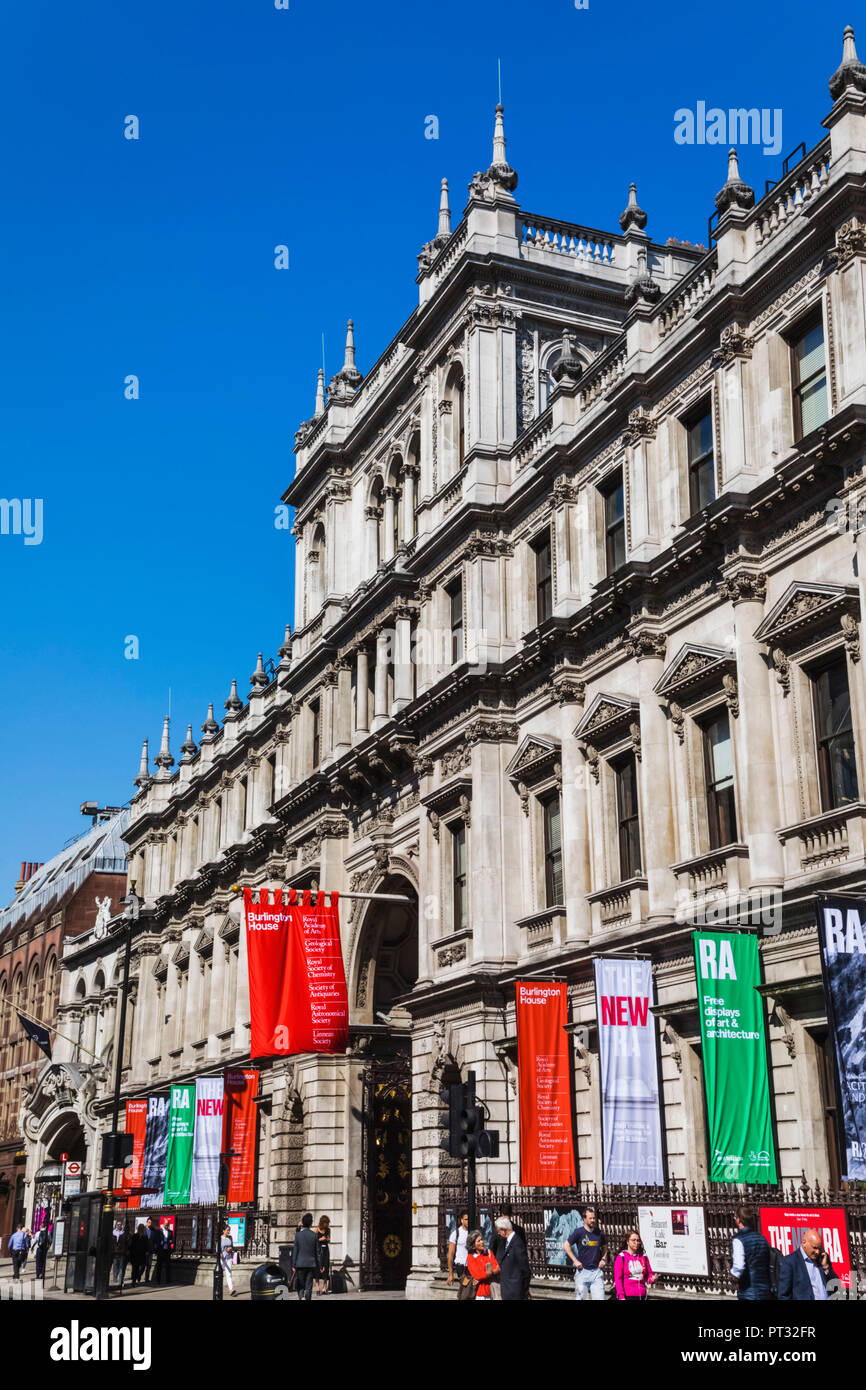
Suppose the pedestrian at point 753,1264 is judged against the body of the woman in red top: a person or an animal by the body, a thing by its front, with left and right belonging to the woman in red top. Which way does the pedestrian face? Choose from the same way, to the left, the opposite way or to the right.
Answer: the opposite way

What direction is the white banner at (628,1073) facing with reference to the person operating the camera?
facing the viewer

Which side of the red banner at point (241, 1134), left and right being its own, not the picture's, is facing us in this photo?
front

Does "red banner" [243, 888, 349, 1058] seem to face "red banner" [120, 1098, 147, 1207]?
no

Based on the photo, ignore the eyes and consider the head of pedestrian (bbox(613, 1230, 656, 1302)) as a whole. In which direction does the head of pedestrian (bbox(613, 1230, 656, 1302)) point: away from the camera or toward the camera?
toward the camera

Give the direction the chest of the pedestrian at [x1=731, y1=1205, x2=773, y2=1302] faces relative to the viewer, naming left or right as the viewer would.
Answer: facing away from the viewer and to the left of the viewer

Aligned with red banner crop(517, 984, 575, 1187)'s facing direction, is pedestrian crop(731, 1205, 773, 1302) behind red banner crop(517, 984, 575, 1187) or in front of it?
in front

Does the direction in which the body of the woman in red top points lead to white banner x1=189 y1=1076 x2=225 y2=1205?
no

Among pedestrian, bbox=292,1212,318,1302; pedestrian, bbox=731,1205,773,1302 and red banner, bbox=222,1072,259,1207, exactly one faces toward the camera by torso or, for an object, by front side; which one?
the red banner

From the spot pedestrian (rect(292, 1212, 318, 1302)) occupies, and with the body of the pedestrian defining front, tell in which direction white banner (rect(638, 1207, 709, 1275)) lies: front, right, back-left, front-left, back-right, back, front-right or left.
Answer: back-right

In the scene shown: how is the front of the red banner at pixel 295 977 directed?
toward the camera

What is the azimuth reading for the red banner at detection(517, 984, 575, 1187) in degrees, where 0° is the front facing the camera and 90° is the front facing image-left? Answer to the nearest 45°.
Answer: approximately 0°

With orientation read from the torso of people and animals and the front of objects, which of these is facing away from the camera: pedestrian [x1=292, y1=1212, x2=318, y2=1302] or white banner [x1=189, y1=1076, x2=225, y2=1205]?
the pedestrian

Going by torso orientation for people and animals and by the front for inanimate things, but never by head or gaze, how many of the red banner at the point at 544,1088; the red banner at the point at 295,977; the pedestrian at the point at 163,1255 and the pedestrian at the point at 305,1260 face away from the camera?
1

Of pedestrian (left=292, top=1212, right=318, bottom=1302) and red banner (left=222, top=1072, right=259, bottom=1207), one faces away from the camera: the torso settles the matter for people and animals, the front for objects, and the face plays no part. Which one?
the pedestrian

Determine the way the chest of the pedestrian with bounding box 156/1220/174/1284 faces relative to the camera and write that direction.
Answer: toward the camera
